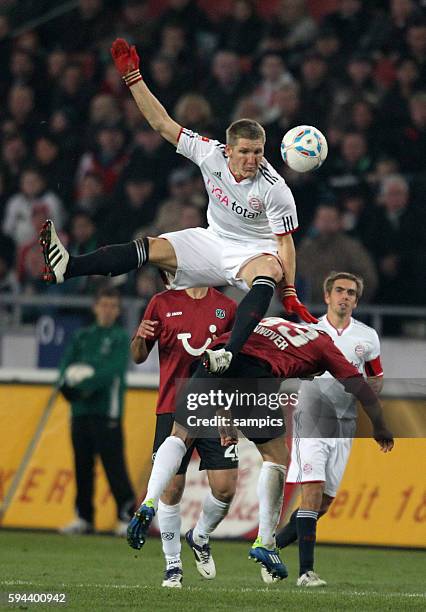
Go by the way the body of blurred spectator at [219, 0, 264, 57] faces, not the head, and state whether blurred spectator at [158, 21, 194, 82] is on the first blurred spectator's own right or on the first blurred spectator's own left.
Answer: on the first blurred spectator's own right

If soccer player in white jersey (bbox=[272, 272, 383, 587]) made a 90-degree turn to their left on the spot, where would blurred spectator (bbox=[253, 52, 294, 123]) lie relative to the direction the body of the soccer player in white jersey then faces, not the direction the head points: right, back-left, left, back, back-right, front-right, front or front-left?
left

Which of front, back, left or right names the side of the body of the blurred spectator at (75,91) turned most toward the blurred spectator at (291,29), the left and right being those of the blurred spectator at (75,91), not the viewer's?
left

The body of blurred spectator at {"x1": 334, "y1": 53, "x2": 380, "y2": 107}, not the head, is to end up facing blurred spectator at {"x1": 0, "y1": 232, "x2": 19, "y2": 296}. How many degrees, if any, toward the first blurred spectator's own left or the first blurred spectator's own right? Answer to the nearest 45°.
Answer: approximately 90° to the first blurred spectator's own right

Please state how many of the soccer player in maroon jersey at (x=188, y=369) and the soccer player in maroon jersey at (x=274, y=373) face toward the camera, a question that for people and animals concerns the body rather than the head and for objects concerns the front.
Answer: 1

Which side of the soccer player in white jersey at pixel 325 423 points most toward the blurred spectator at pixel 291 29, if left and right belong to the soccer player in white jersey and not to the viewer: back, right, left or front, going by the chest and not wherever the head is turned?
back
